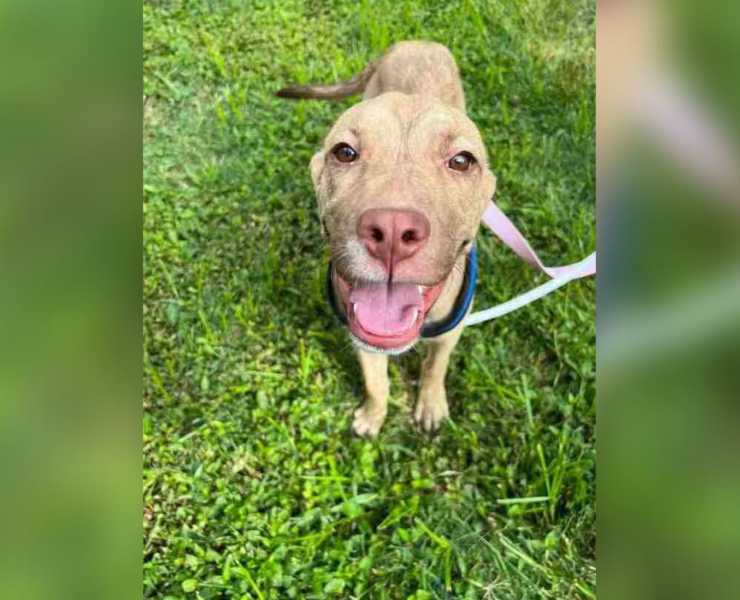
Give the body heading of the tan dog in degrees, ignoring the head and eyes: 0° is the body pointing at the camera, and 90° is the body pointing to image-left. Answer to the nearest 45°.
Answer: approximately 0°
